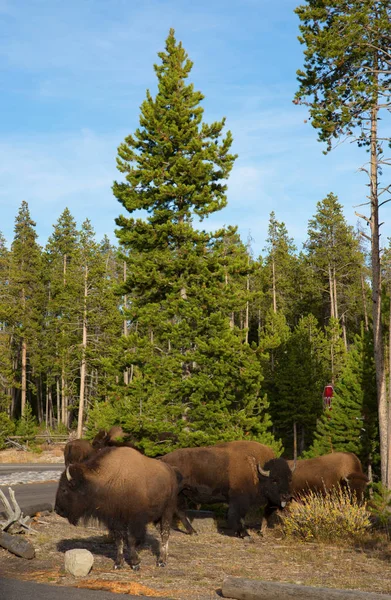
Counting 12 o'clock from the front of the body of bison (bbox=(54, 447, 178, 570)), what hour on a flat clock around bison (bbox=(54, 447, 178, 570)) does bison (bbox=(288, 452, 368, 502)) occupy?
bison (bbox=(288, 452, 368, 502)) is roughly at 6 o'clock from bison (bbox=(54, 447, 178, 570)).

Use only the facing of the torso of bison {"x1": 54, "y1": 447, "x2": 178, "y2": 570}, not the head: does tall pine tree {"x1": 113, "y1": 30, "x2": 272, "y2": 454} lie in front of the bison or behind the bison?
behind

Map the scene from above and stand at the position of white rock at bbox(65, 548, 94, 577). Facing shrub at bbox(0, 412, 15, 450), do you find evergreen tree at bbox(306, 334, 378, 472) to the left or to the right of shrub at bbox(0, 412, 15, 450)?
right

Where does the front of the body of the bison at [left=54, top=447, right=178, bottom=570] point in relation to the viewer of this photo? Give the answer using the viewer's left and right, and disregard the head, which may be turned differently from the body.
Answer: facing the viewer and to the left of the viewer

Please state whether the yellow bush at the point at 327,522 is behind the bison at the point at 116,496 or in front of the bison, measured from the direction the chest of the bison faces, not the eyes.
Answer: behind

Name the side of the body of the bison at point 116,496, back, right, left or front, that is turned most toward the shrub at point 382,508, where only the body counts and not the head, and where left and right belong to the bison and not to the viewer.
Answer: back
